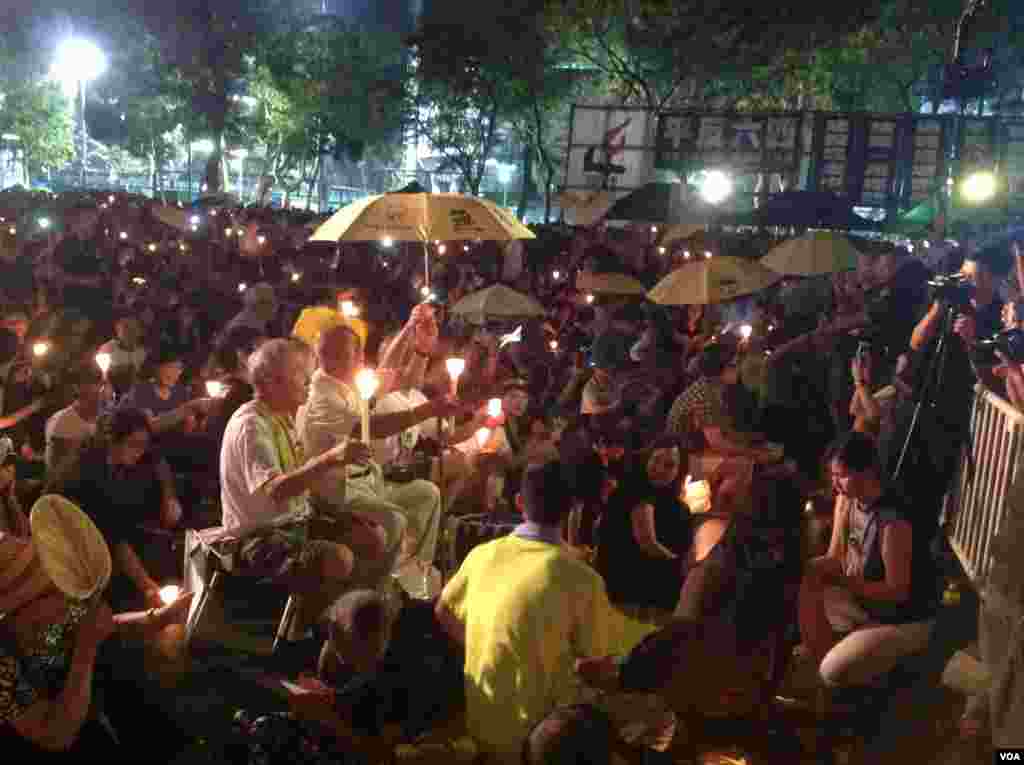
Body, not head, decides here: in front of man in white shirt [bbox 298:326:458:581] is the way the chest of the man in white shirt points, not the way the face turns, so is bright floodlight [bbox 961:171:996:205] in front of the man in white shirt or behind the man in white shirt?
in front

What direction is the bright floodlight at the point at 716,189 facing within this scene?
toward the camera

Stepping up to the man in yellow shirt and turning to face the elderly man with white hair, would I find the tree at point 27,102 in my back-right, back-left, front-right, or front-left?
front-right

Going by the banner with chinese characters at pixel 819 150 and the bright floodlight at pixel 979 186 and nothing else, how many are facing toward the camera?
2

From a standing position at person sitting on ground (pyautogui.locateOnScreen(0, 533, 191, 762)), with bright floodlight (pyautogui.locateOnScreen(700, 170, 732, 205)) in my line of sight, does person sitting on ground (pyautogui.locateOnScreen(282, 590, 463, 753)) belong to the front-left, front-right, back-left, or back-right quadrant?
front-right

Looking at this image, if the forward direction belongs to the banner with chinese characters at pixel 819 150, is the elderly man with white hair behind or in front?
in front

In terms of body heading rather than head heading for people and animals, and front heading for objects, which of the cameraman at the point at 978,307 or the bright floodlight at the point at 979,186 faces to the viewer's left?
the cameraman

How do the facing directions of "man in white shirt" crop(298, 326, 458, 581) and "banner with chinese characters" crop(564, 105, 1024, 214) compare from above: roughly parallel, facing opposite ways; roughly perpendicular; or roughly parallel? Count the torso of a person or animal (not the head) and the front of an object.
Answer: roughly perpendicular

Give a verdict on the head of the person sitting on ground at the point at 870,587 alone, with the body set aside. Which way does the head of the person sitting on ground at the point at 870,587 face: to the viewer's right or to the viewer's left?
to the viewer's left

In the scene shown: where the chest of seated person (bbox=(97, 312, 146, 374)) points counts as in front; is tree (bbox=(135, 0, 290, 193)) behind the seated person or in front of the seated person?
behind

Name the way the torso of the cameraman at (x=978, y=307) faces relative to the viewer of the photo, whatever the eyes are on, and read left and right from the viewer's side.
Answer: facing to the left of the viewer

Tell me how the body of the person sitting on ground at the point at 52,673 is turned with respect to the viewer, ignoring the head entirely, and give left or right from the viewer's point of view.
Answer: facing to the right of the viewer

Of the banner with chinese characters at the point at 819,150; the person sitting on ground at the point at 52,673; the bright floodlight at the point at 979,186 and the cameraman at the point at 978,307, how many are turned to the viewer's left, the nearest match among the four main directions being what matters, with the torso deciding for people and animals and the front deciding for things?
1

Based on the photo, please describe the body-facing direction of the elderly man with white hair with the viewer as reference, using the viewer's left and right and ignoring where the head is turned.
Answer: facing to the right of the viewer

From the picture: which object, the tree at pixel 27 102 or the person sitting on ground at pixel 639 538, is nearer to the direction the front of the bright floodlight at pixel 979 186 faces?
the person sitting on ground
